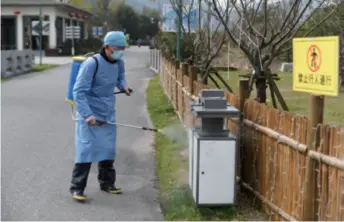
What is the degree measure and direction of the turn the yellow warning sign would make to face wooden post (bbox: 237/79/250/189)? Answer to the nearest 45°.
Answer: approximately 90° to its right

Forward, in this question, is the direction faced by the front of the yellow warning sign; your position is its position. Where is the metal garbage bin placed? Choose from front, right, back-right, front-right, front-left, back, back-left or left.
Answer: right

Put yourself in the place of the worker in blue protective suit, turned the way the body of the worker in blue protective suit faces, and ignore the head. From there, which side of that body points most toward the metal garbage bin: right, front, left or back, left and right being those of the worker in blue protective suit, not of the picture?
front

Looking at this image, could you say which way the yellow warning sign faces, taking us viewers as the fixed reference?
facing the viewer and to the left of the viewer

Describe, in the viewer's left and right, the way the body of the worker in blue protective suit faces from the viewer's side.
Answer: facing the viewer and to the right of the viewer

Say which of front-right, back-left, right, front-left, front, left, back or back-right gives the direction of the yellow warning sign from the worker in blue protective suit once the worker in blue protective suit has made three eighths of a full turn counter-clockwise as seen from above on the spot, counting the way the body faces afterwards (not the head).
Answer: back-right

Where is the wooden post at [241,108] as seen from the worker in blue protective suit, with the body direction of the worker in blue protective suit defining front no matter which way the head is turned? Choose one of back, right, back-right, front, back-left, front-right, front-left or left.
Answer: front-left
